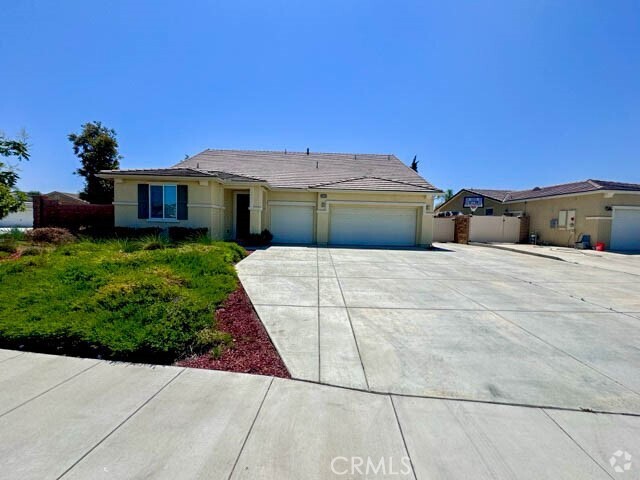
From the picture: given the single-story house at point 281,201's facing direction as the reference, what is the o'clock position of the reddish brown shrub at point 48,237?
The reddish brown shrub is roughly at 2 o'clock from the single-story house.

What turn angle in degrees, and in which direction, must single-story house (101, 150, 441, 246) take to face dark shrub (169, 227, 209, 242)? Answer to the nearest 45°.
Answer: approximately 45° to its right

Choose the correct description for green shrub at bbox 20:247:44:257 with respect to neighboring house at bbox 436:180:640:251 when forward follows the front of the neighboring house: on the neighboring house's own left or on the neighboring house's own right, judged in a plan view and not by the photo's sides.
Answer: on the neighboring house's own right

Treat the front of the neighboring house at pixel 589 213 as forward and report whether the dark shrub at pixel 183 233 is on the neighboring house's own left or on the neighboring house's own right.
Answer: on the neighboring house's own right

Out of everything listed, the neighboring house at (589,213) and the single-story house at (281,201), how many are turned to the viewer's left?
0

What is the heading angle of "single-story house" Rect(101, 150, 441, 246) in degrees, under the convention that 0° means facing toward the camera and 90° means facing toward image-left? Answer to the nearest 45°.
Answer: approximately 0°

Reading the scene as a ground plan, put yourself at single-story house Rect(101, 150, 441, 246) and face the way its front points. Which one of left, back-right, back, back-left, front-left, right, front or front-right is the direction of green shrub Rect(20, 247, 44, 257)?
front-right

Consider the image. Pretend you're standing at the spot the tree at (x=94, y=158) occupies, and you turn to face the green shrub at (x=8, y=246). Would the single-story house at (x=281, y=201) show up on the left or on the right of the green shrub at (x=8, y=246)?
left

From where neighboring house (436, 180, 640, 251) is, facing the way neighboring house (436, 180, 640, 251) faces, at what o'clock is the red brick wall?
The red brick wall is roughly at 3 o'clock from the neighboring house.

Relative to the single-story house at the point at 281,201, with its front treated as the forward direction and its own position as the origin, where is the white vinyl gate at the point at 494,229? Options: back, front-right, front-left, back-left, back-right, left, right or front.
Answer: left
